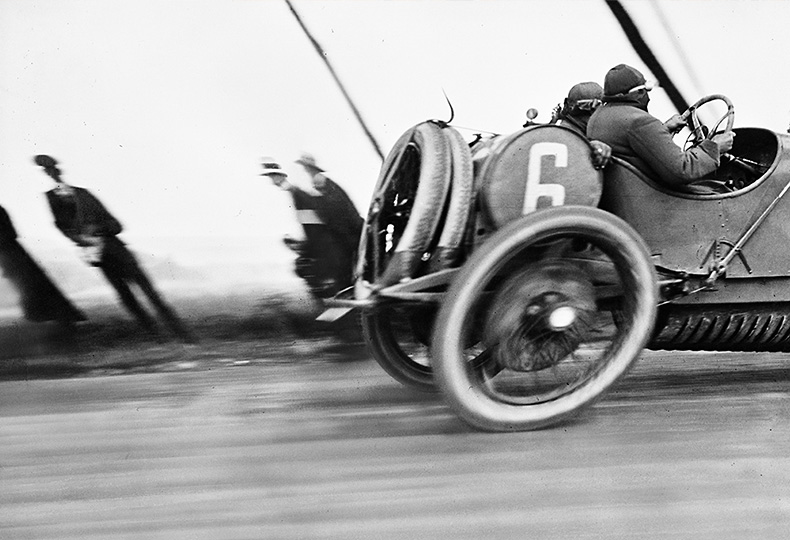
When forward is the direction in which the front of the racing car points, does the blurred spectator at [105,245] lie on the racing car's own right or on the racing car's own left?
on the racing car's own left

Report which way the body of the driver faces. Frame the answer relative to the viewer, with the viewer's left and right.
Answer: facing away from the viewer and to the right of the viewer

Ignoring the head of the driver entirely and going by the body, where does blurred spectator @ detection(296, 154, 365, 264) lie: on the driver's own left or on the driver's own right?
on the driver's own left

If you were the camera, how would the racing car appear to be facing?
facing away from the viewer and to the right of the viewer
